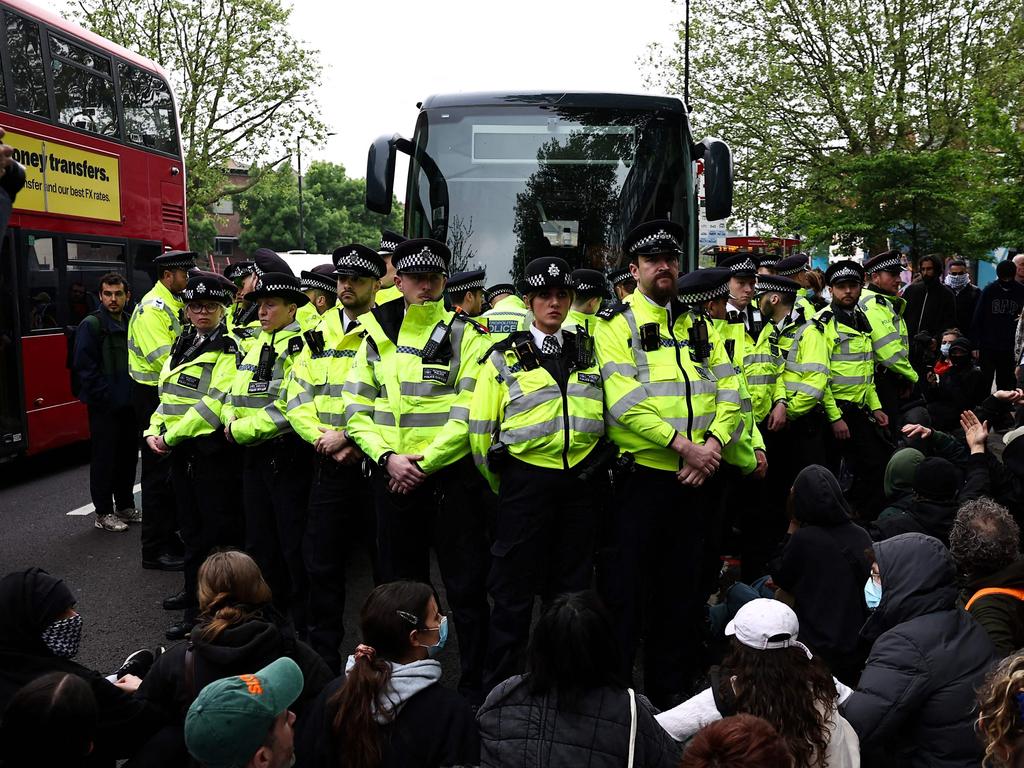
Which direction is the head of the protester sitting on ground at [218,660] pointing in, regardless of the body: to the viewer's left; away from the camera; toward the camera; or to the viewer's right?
away from the camera

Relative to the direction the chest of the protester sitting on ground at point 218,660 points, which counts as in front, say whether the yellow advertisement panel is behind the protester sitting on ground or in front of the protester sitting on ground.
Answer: in front

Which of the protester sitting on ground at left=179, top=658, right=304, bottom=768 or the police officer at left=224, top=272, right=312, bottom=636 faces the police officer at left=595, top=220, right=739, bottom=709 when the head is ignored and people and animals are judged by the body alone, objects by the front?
the protester sitting on ground

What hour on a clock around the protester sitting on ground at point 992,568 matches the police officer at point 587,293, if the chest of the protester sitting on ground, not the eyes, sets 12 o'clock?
The police officer is roughly at 12 o'clock from the protester sitting on ground.

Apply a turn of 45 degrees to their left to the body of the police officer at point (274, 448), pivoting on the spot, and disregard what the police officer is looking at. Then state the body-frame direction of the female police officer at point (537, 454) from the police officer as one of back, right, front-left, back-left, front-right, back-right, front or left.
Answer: front-left

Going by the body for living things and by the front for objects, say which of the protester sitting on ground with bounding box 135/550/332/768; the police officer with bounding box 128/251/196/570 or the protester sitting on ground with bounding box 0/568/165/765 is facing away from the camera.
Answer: the protester sitting on ground with bounding box 135/550/332/768

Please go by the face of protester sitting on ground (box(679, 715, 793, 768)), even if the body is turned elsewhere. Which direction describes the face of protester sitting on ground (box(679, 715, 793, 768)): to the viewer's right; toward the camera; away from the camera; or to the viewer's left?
away from the camera

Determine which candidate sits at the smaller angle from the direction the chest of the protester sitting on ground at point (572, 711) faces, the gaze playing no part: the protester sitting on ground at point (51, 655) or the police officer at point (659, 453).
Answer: the police officer

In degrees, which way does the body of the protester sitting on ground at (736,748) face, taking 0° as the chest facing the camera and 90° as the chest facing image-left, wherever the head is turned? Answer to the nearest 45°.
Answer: approximately 180°

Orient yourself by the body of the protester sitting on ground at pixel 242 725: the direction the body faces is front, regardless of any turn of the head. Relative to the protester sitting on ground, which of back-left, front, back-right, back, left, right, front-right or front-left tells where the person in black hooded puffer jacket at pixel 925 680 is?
front-right

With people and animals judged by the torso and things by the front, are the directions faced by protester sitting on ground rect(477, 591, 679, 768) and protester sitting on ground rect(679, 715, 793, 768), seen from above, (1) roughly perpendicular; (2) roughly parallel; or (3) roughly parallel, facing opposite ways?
roughly parallel

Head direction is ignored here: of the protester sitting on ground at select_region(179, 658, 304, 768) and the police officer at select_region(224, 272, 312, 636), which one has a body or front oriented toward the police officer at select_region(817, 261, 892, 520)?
the protester sitting on ground

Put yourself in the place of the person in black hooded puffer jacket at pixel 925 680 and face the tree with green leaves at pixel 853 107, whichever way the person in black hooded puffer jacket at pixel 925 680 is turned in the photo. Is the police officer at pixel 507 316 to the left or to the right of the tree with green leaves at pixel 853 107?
left

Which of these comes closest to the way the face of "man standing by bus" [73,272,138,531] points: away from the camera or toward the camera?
toward the camera

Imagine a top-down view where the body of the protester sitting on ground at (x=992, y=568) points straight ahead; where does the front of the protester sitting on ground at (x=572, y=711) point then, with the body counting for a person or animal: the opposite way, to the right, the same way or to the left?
the same way

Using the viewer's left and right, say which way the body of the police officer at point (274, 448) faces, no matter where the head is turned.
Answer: facing the viewer and to the left of the viewer

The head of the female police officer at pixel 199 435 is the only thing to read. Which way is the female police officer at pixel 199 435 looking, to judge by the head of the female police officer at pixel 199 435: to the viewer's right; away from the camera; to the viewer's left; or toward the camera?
toward the camera

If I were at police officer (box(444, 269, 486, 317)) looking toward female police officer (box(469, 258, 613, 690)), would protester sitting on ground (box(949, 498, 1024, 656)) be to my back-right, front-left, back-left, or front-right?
front-left

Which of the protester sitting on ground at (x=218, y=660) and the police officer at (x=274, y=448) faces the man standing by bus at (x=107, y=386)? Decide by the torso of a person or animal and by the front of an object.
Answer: the protester sitting on ground

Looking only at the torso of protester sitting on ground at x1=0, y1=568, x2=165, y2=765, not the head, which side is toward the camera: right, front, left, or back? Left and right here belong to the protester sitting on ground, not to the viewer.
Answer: right

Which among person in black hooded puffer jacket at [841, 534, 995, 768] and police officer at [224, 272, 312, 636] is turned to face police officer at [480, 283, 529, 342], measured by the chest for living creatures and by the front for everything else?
the person in black hooded puffer jacket
